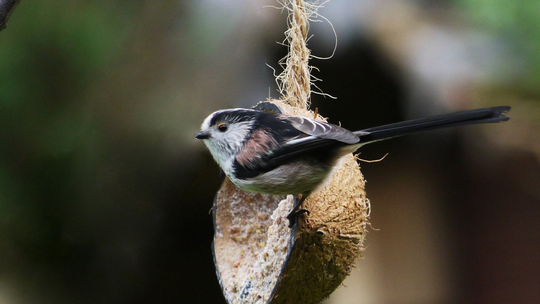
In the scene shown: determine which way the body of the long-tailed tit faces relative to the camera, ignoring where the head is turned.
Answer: to the viewer's left
